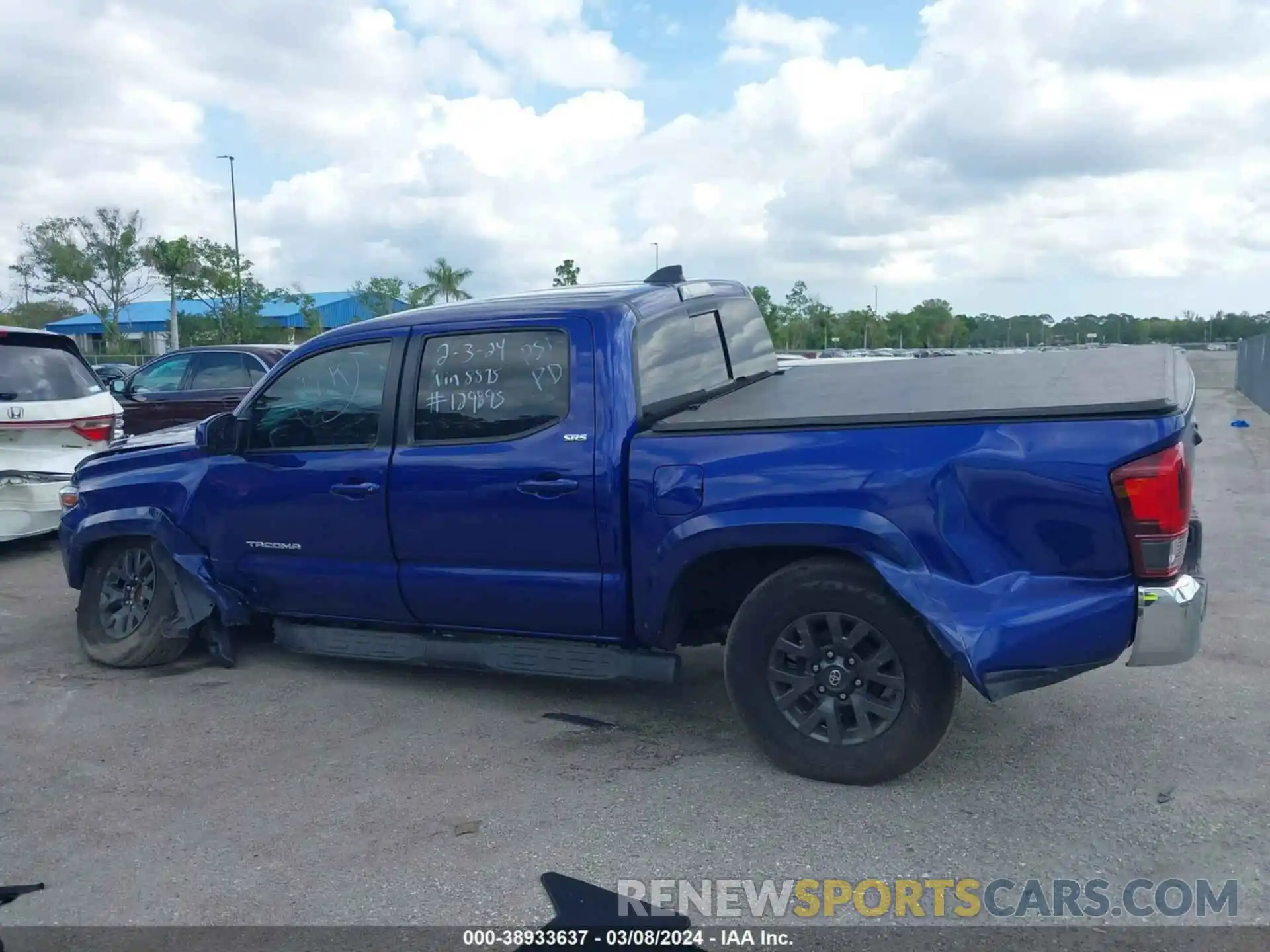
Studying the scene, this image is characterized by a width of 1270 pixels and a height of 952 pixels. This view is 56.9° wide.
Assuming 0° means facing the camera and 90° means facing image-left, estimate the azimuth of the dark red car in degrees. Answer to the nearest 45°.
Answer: approximately 90°

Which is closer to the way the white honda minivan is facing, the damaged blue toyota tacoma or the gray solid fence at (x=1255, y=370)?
the gray solid fence

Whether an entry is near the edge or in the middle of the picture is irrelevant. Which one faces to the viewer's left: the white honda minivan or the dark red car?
the dark red car

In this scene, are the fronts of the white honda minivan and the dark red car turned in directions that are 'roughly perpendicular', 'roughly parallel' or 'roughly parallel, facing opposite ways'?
roughly perpendicular

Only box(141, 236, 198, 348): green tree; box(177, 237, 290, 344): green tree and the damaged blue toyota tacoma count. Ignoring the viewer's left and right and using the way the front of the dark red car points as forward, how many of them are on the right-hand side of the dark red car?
2

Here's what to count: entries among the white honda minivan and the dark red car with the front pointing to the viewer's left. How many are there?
1

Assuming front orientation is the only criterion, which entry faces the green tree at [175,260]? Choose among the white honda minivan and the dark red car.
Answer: the white honda minivan

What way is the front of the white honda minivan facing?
away from the camera

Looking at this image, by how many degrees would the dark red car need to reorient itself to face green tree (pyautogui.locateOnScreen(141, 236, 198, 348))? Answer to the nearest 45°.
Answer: approximately 90° to its right

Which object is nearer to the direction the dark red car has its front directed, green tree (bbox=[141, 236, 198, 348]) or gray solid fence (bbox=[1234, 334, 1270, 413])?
the green tree

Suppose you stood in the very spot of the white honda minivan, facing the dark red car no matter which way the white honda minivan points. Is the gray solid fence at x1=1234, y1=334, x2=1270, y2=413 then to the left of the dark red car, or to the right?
right

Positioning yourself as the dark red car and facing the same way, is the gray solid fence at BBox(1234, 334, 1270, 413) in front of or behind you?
behind

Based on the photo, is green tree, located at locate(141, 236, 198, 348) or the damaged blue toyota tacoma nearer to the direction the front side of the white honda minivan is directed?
the green tree

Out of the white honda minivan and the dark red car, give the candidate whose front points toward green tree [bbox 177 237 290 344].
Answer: the white honda minivan
